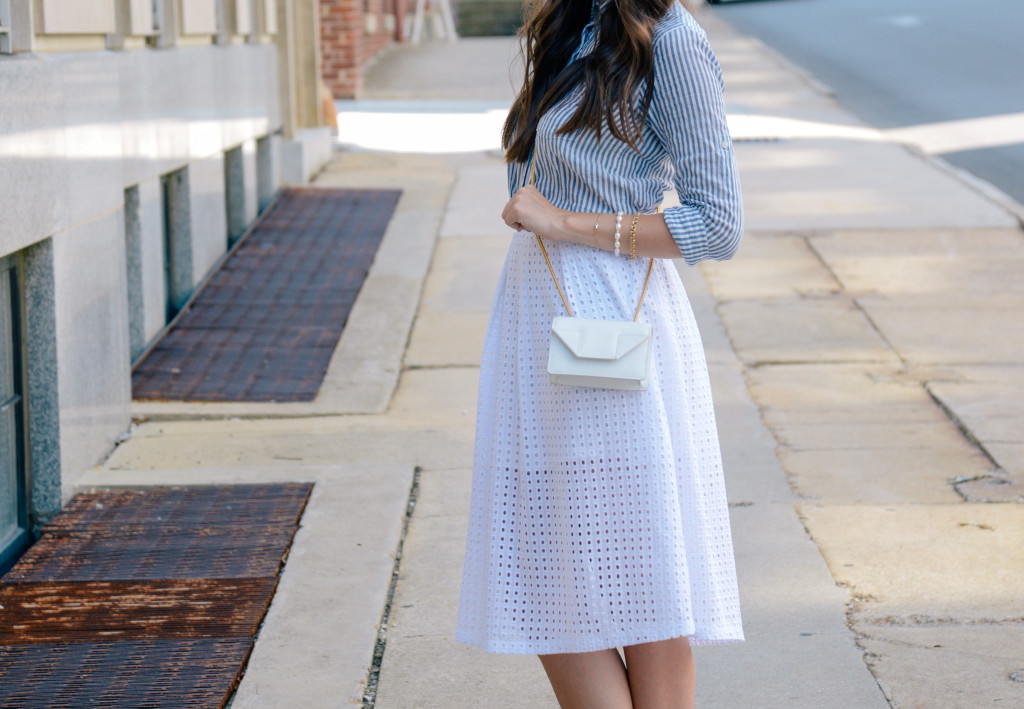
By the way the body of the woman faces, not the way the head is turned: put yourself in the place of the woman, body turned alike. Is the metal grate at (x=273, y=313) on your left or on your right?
on your right

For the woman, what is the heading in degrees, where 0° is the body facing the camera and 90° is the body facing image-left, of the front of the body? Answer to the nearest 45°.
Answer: approximately 45°

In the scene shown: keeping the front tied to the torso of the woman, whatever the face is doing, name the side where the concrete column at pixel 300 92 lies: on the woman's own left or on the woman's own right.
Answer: on the woman's own right

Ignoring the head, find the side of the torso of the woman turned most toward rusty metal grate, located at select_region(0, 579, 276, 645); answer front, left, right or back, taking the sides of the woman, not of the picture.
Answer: right

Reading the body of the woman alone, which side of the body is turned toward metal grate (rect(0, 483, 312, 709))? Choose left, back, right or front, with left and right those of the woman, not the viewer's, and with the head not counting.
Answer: right
